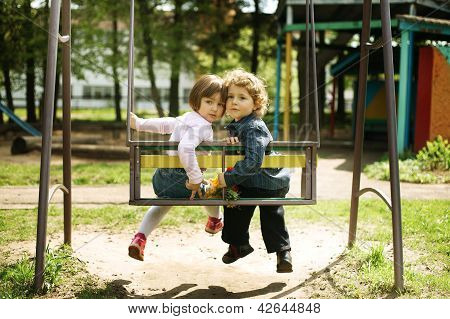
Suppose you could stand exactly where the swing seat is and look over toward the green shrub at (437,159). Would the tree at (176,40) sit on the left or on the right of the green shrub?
left

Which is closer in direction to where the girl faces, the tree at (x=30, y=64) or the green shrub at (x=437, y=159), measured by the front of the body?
the green shrub
